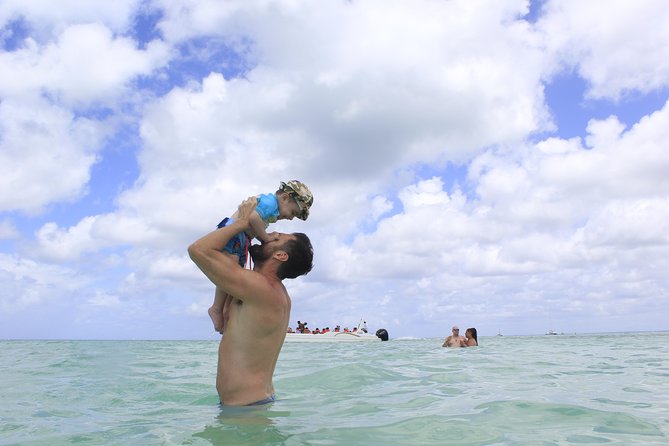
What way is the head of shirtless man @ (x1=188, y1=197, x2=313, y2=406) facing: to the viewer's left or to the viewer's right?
to the viewer's left

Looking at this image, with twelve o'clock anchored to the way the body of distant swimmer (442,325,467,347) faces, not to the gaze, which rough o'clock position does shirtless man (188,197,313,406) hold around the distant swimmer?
The shirtless man is roughly at 12 o'clock from the distant swimmer.

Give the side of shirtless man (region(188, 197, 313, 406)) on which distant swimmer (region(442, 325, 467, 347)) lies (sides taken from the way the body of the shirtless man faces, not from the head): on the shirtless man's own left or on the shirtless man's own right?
on the shirtless man's own right

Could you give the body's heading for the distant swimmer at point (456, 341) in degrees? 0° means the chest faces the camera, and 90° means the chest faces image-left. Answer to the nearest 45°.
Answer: approximately 0°

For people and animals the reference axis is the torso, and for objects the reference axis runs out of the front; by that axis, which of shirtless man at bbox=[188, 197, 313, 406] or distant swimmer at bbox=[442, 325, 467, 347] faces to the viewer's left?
the shirtless man

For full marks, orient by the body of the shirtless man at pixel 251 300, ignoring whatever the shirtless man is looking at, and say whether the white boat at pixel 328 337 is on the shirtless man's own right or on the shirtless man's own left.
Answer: on the shirtless man's own right

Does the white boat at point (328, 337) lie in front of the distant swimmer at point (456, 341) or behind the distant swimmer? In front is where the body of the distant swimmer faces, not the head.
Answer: behind

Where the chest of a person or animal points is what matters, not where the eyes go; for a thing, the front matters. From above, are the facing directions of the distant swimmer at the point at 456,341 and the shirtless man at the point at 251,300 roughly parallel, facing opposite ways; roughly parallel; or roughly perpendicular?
roughly perpendicular

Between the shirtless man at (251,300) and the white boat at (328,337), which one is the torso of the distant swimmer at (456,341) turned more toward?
the shirtless man

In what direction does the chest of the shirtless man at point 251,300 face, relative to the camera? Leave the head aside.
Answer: to the viewer's left

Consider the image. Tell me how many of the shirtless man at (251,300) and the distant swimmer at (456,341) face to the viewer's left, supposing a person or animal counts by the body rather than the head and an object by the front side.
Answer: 1
